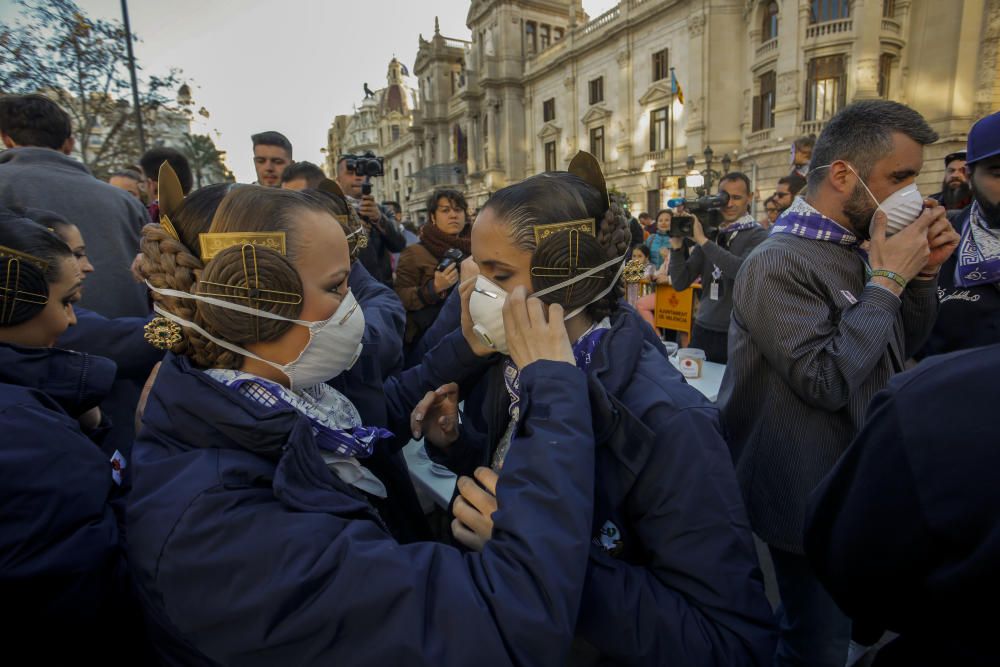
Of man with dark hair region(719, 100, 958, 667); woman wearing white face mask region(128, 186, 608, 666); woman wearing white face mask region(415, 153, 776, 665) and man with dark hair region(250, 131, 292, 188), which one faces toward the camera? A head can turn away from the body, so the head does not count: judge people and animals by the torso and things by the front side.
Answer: man with dark hair region(250, 131, 292, 188)

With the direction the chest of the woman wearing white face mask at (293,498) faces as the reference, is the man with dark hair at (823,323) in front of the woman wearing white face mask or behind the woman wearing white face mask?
in front

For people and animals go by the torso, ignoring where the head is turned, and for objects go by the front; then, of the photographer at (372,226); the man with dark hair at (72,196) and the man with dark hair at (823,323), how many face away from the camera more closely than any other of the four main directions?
1

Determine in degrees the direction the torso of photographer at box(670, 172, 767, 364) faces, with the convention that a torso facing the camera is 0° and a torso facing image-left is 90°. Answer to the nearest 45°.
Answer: approximately 45°

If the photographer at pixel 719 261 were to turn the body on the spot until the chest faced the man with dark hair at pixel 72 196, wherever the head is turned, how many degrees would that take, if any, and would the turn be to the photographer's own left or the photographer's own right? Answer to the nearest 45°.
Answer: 0° — they already face them

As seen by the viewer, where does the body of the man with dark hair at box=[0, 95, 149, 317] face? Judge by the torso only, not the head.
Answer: away from the camera

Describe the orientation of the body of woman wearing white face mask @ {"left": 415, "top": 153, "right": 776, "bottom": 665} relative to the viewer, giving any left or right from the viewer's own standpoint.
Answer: facing to the left of the viewer

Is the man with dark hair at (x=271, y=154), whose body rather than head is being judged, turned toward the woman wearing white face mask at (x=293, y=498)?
yes

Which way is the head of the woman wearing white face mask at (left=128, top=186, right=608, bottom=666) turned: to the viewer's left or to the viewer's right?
to the viewer's right

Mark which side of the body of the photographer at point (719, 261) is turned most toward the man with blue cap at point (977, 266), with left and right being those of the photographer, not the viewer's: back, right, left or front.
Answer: left

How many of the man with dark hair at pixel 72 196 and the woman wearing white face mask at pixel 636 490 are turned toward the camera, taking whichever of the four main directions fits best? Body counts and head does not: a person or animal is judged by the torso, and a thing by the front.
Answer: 0
